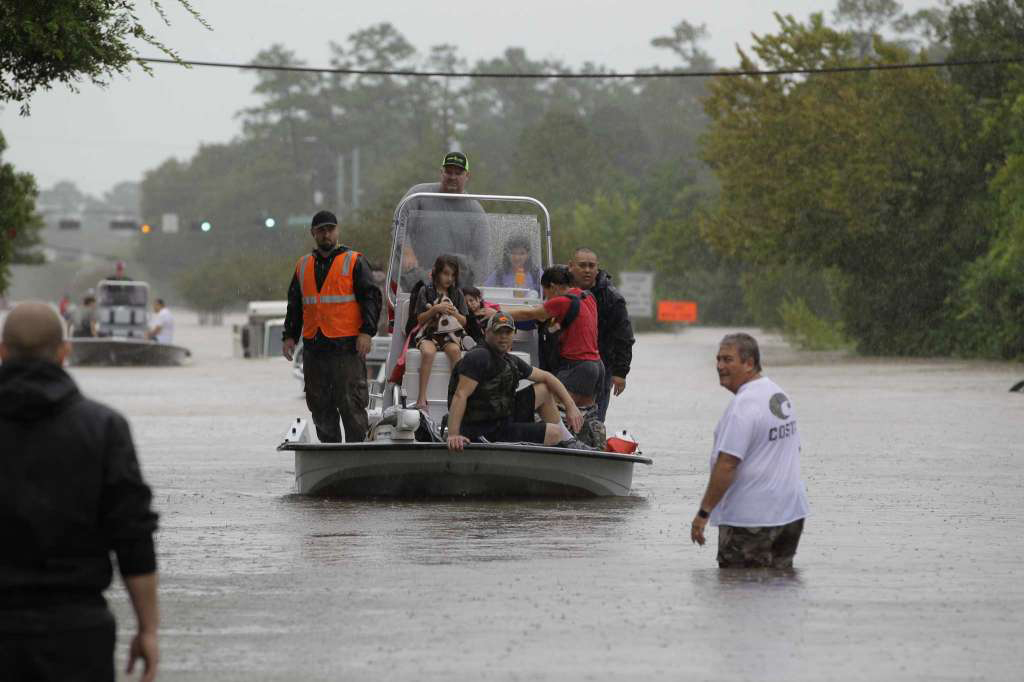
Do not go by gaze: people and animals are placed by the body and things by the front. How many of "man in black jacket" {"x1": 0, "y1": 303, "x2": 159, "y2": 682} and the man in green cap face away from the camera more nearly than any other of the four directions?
1

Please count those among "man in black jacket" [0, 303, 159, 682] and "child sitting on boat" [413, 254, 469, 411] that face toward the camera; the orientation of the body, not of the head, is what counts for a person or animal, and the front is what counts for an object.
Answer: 1

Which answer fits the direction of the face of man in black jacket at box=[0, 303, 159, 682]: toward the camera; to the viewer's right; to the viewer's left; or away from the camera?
away from the camera

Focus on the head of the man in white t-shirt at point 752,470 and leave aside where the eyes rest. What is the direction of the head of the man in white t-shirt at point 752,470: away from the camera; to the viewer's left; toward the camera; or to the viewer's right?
to the viewer's left

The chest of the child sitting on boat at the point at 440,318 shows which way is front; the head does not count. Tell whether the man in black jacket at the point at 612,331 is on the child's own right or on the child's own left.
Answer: on the child's own left
